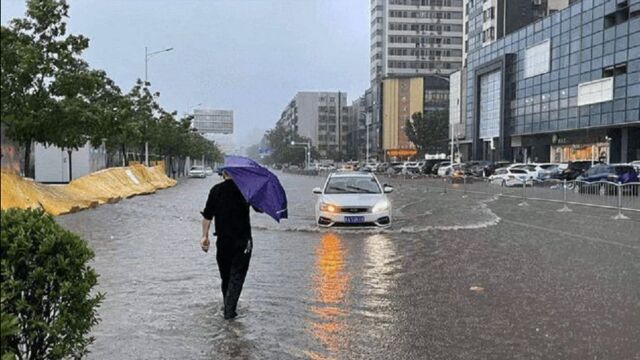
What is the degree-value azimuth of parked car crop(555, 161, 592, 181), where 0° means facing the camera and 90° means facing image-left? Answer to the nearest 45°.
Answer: approximately 45°

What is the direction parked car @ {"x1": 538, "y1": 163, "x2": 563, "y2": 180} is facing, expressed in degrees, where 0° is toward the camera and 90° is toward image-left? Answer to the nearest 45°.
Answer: approximately 45°

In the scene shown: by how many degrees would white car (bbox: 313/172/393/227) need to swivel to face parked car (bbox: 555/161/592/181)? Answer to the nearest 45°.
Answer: approximately 135° to its left

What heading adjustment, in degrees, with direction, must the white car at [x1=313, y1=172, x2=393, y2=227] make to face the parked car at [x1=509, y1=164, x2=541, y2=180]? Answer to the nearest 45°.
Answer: approximately 135° to its left

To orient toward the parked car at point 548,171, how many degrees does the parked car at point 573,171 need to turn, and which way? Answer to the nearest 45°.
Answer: approximately 90° to its right

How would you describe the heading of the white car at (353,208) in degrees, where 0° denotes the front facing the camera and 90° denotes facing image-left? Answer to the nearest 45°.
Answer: approximately 0°

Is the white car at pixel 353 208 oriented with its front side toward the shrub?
yes
